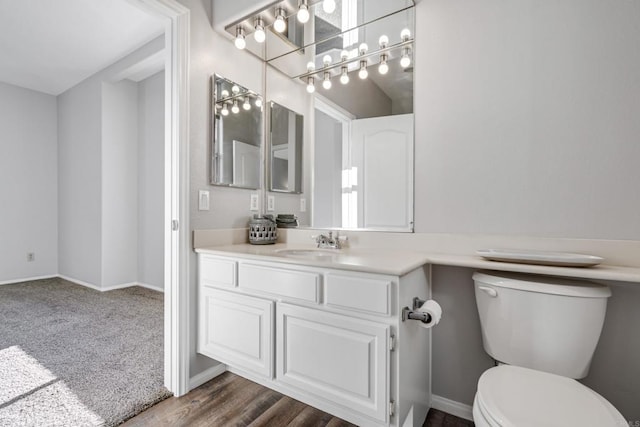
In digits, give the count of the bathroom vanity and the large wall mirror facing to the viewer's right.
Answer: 0

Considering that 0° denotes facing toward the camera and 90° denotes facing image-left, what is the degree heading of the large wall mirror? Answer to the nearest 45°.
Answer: approximately 45°

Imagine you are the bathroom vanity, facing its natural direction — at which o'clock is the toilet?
The toilet is roughly at 8 o'clock from the bathroom vanity.

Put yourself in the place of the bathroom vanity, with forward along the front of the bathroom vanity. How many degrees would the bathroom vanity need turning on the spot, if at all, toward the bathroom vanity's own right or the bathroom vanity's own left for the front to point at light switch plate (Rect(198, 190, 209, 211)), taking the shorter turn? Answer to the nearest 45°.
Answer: approximately 90° to the bathroom vanity's own right

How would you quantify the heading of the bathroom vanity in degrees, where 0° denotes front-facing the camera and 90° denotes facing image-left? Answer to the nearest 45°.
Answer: approximately 45°
